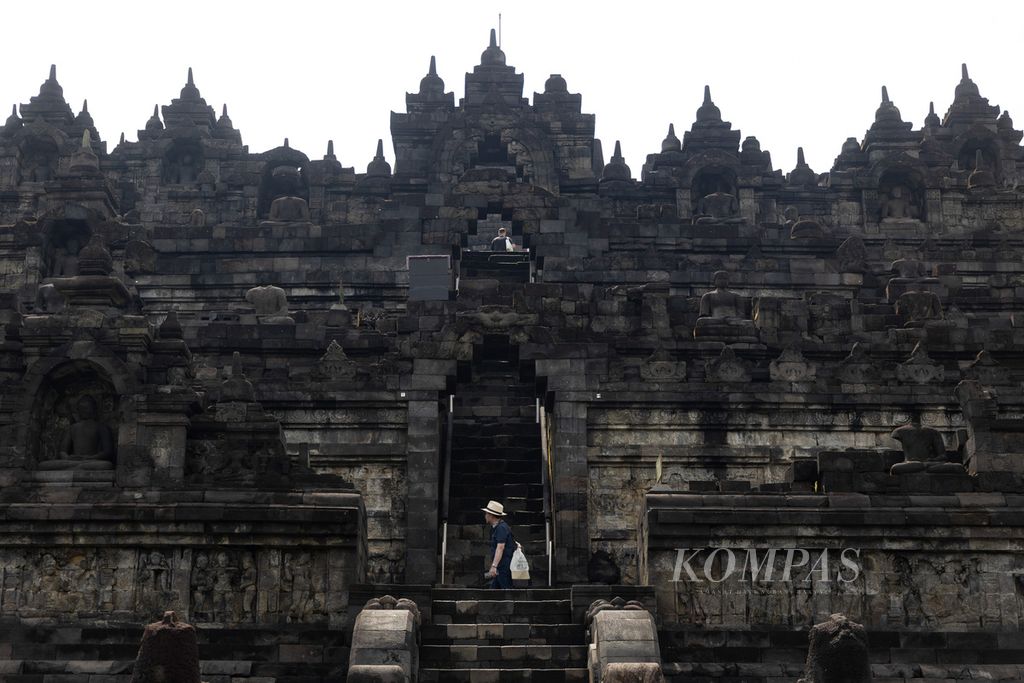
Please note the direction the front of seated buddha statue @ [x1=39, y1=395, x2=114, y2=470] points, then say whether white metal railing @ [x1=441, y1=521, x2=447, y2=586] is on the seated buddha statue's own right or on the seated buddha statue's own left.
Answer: on the seated buddha statue's own left

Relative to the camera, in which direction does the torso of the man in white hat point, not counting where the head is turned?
to the viewer's left

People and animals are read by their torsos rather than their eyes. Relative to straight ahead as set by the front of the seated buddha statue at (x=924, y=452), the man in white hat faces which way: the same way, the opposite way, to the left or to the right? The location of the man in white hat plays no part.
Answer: to the right

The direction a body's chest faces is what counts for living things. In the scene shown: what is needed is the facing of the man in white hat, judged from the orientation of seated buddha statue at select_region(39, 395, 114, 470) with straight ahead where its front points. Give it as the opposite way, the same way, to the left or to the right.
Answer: to the right

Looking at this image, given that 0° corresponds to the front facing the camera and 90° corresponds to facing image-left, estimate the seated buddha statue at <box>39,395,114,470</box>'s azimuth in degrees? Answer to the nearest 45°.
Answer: approximately 0°

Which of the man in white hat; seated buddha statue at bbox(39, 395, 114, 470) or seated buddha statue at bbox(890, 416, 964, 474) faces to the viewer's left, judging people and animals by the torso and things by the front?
the man in white hat

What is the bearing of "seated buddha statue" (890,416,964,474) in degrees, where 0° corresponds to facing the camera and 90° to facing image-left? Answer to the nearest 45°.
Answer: approximately 0°

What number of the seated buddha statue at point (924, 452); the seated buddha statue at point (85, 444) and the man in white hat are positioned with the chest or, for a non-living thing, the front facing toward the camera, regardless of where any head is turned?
2

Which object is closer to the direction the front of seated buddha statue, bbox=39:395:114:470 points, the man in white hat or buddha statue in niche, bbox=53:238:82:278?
the man in white hat

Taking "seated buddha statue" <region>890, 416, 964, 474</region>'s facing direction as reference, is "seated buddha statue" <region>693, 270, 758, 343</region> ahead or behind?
behind

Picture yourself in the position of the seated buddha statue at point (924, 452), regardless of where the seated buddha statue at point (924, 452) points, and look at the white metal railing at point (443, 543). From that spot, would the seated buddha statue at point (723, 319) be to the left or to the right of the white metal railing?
right
